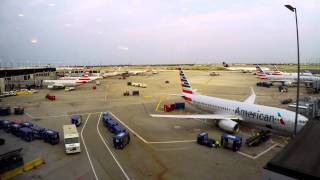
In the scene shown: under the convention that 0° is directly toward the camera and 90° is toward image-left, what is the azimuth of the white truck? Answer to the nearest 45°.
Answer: approximately 0°

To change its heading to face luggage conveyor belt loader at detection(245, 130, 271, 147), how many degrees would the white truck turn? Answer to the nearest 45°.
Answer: approximately 90° to its left

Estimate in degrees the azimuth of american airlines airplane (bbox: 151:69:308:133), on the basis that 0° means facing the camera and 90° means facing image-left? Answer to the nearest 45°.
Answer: approximately 315°

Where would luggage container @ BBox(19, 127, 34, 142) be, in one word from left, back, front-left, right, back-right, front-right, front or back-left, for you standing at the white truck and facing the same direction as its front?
back-right

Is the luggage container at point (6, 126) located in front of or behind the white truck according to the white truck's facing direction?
behind

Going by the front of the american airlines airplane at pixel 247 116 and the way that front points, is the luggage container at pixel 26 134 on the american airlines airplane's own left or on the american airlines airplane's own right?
on the american airlines airplane's own right

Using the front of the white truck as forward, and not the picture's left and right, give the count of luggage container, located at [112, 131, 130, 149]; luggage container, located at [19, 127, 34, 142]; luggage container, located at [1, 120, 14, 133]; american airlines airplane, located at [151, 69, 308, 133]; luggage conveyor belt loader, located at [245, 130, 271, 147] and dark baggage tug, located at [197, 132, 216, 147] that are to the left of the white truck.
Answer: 4

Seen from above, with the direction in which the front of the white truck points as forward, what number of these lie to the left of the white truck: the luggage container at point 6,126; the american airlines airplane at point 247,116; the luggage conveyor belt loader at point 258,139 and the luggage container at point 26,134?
2

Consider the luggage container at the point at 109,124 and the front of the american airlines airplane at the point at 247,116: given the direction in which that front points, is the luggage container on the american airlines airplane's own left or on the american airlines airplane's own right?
on the american airlines airplane's own right

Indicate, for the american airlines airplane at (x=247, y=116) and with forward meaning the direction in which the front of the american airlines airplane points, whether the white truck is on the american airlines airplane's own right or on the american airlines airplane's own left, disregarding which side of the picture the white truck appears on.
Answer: on the american airlines airplane's own right

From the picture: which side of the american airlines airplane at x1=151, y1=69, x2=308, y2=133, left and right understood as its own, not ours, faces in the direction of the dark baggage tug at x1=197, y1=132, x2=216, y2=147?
right

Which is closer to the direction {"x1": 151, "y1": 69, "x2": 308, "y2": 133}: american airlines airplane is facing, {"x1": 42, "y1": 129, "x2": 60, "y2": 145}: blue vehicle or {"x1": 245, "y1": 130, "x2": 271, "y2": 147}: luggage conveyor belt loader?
the luggage conveyor belt loader
